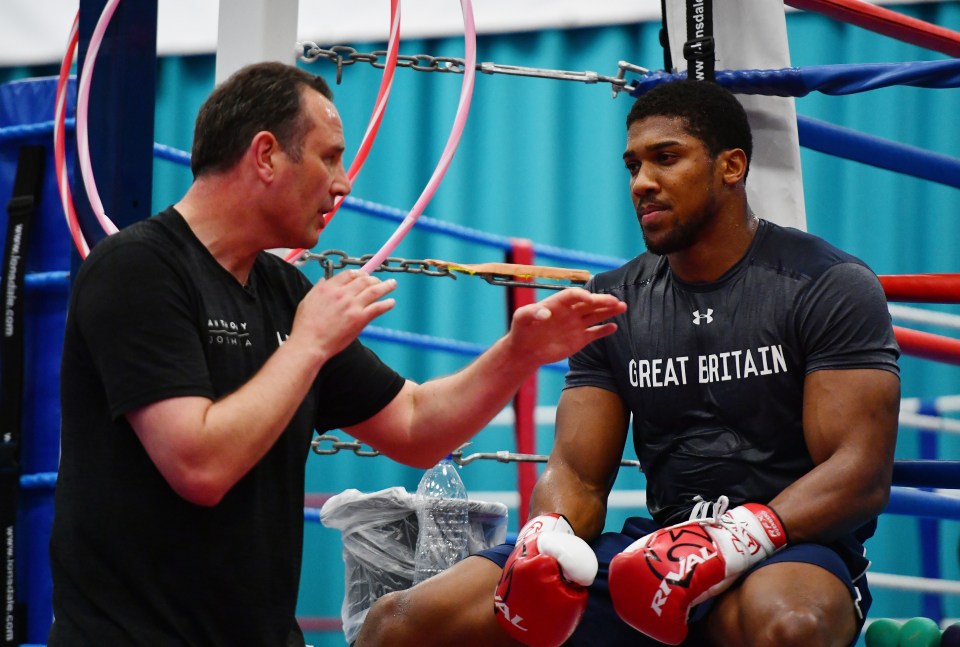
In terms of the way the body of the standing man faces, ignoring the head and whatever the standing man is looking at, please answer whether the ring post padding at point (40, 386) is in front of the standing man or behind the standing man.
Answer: behind

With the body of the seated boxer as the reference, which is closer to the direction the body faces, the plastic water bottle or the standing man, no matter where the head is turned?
the standing man

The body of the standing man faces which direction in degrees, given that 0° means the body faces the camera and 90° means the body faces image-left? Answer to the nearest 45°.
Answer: approximately 315°

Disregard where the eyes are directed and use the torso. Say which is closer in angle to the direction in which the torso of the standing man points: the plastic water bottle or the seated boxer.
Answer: the seated boxer

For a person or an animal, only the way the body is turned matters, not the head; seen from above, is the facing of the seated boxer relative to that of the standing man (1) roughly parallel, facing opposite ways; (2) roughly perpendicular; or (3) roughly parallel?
roughly perpendicular

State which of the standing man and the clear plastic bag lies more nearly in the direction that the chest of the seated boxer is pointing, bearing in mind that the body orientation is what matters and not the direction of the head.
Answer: the standing man

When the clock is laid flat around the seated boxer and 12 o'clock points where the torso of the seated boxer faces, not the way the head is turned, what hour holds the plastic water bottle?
The plastic water bottle is roughly at 3 o'clock from the seated boxer.

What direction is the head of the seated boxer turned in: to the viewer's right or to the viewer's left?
to the viewer's left

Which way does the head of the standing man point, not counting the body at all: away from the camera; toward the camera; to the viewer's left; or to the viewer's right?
to the viewer's right

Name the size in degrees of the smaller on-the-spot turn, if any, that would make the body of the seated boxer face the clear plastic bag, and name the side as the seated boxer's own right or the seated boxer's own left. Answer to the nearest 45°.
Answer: approximately 90° to the seated boxer's own right
